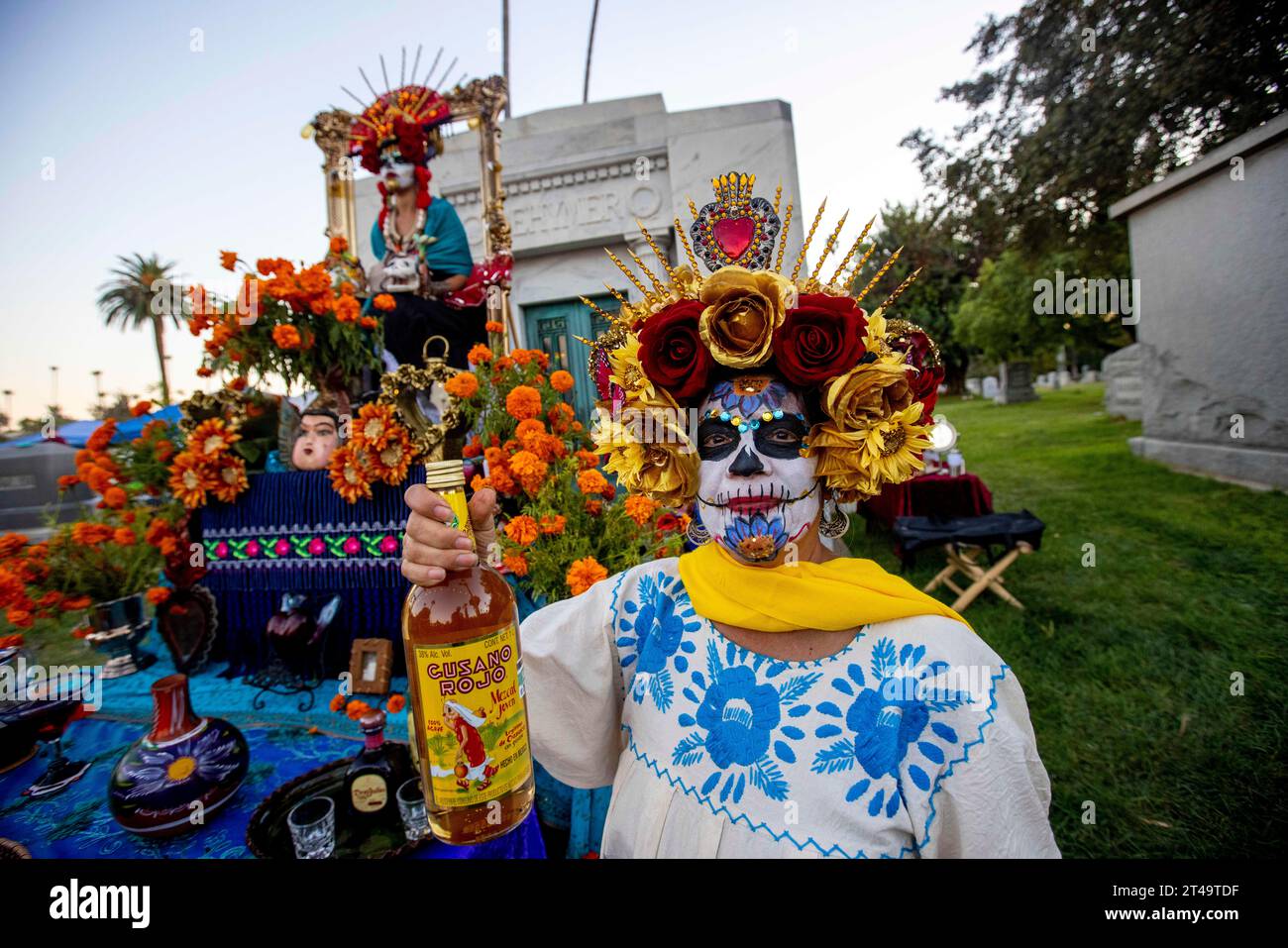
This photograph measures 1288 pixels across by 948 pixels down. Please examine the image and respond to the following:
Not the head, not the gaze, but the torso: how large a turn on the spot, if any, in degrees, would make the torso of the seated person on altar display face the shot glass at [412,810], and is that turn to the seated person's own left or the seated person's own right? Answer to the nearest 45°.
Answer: approximately 45° to the seated person's own left

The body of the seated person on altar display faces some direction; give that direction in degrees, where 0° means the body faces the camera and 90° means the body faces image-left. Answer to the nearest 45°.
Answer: approximately 45°

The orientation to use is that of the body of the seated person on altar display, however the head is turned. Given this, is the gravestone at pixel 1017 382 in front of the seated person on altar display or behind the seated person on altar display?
behind

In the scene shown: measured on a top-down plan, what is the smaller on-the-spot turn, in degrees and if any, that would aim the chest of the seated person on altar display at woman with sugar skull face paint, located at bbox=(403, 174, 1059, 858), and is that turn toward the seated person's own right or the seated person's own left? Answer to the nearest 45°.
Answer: approximately 45° to the seated person's own left

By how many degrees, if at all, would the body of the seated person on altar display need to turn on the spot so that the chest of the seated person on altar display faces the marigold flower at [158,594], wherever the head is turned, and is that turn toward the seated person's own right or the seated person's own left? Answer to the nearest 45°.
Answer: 0° — they already face it

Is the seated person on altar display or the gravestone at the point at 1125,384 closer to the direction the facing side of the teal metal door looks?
the seated person on altar display

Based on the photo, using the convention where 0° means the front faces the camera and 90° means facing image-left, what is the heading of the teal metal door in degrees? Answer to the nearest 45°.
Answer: approximately 0°
